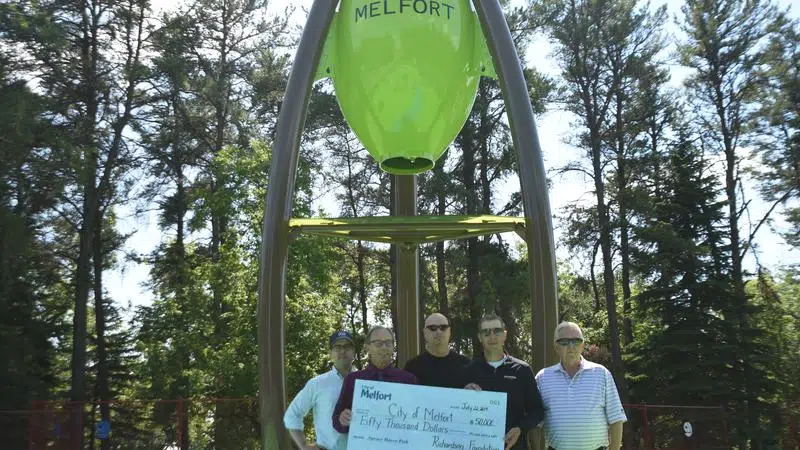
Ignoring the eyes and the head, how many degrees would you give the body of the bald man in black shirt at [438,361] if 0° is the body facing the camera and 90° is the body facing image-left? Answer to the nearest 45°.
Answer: approximately 0°

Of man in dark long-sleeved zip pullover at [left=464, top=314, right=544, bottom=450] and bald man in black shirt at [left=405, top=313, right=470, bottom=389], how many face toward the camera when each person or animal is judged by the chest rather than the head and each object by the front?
2

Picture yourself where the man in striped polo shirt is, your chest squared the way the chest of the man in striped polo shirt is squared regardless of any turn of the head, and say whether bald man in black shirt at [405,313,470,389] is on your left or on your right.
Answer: on your right

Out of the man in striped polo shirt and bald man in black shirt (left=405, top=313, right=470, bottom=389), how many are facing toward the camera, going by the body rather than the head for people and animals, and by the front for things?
2

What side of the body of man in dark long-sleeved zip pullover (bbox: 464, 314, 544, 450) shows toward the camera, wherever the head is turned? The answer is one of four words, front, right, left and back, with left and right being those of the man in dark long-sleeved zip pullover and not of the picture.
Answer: front

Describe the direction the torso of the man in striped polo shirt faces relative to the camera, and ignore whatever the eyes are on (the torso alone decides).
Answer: toward the camera
